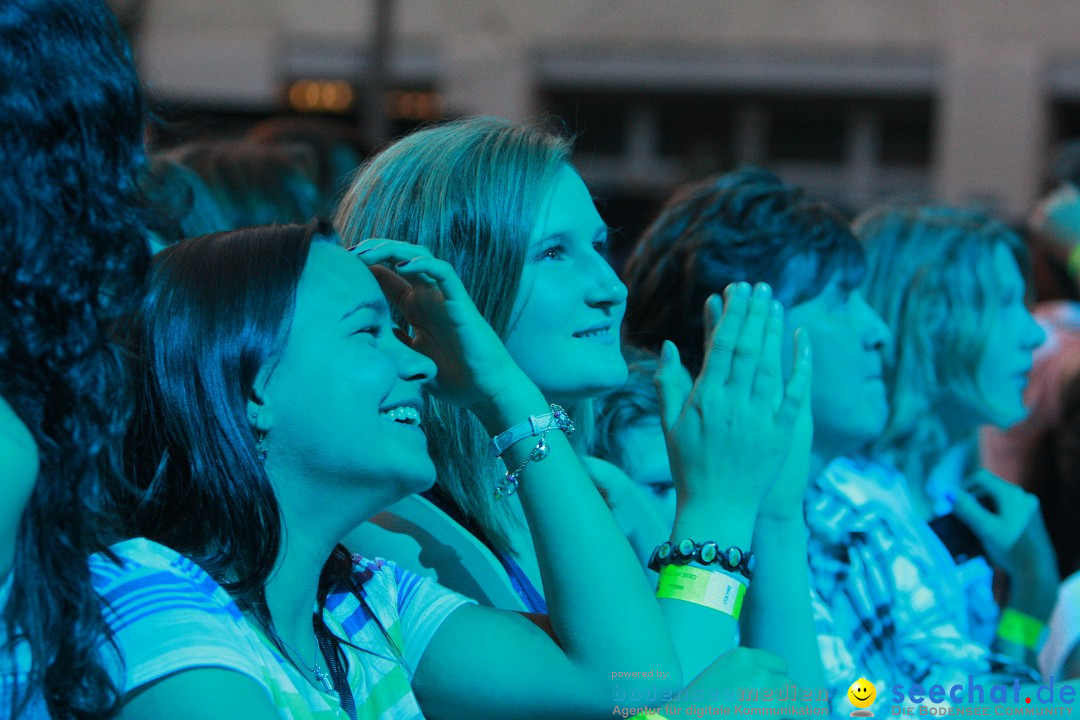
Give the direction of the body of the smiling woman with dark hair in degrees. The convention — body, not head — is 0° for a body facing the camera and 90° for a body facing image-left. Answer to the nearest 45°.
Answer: approximately 315°
